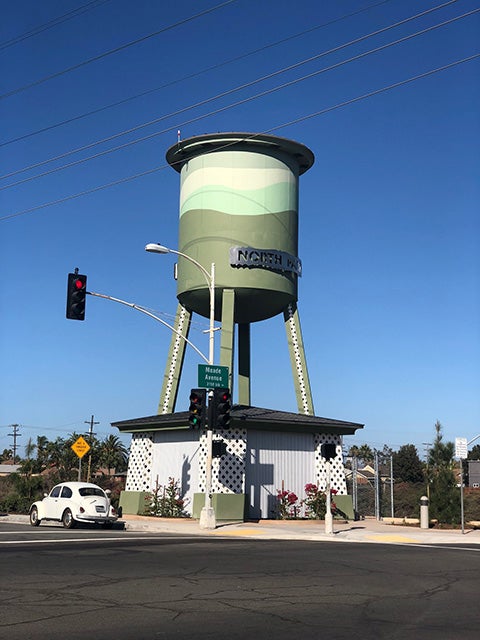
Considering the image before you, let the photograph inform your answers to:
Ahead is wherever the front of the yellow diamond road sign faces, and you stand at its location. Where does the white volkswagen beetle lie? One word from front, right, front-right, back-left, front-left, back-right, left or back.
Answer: front

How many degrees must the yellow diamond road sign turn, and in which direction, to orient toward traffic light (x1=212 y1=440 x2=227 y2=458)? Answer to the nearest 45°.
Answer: approximately 45° to its left

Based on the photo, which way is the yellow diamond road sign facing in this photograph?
toward the camera

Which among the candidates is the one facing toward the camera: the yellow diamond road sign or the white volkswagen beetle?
the yellow diamond road sign

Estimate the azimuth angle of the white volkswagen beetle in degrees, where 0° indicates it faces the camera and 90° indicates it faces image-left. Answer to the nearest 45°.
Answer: approximately 135°

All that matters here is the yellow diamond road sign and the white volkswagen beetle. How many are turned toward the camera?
1

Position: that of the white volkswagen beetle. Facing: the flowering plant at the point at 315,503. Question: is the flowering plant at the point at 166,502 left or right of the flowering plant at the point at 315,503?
left

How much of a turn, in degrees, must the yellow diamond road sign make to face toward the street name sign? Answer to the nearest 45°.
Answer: approximately 45° to its left

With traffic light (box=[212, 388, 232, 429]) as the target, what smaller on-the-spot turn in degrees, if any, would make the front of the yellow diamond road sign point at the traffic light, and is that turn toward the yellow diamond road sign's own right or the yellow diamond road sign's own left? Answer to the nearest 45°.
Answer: approximately 45° to the yellow diamond road sign's own left

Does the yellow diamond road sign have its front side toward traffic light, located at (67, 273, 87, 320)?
yes
